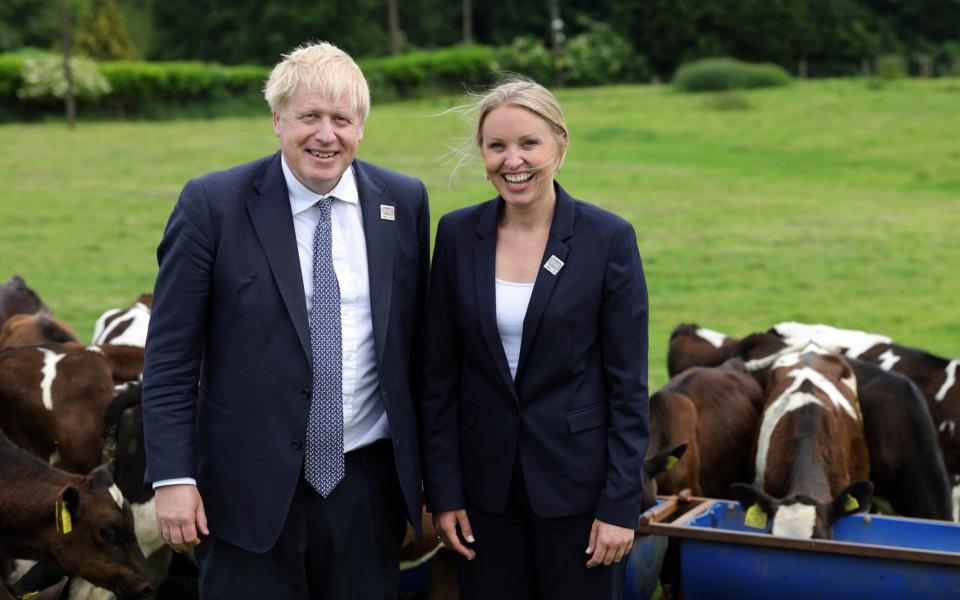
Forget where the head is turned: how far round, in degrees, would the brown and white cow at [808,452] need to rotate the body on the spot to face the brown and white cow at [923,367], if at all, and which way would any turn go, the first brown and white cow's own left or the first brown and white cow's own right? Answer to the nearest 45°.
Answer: approximately 180°

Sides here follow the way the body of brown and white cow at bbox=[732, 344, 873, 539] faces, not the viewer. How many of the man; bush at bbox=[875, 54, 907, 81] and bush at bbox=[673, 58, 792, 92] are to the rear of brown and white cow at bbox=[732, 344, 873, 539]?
2

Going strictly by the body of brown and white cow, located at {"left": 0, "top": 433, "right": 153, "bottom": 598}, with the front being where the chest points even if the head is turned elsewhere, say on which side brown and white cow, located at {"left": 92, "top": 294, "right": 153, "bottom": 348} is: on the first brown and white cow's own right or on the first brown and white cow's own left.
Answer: on the first brown and white cow's own left

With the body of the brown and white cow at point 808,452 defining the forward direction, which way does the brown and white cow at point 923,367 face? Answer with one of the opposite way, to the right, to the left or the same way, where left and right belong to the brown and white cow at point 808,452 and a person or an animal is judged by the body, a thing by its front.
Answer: to the right

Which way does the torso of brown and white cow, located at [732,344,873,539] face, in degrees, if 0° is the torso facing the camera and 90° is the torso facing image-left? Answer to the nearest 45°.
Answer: approximately 0°

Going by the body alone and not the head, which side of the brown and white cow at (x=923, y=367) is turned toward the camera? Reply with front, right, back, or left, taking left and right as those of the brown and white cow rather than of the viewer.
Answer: left
